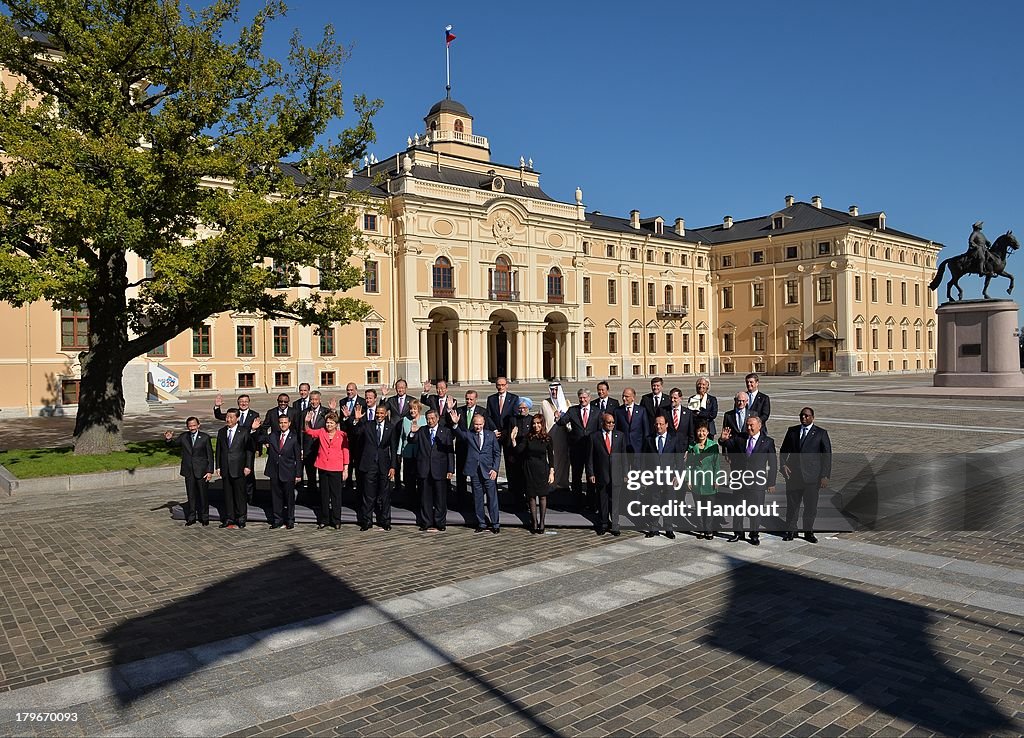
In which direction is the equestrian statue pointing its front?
to the viewer's right

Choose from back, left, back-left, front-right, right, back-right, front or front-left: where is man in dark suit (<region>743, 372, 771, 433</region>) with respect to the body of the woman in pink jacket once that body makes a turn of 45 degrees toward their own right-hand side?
back-left

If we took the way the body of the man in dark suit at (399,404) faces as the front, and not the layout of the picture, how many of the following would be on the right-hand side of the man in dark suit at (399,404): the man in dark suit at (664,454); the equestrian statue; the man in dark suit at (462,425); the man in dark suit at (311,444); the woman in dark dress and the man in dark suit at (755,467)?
1

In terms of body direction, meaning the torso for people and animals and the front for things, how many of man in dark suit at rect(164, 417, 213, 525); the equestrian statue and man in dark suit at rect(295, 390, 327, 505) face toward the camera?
2

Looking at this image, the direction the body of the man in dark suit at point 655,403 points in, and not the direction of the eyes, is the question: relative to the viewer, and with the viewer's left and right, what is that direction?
facing the viewer

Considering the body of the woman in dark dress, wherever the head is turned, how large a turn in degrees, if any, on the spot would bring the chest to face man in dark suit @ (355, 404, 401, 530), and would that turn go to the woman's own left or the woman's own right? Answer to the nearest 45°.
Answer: approximately 90° to the woman's own right

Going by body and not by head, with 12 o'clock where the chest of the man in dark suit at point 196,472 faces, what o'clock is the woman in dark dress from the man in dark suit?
The woman in dark dress is roughly at 10 o'clock from the man in dark suit.

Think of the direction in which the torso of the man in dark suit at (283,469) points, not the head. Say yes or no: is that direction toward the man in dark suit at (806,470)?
no

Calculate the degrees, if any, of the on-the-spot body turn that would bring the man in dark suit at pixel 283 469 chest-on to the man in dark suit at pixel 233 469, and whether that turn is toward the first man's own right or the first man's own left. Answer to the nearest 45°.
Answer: approximately 135° to the first man's own right

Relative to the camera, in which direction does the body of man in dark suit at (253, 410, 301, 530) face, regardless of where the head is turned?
toward the camera

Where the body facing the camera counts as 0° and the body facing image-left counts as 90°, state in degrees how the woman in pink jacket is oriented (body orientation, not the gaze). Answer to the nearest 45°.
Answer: approximately 0°

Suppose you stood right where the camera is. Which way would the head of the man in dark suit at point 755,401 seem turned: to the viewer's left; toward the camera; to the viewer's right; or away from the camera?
toward the camera

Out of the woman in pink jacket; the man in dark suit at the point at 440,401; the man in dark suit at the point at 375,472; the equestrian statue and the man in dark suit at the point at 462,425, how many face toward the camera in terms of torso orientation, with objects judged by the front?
4

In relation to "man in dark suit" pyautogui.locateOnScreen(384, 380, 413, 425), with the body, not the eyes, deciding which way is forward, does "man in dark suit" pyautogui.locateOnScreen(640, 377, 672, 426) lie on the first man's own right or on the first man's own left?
on the first man's own left

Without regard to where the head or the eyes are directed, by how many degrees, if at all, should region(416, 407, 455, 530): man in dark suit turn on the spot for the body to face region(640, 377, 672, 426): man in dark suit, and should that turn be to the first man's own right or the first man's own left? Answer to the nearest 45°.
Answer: approximately 90° to the first man's own left

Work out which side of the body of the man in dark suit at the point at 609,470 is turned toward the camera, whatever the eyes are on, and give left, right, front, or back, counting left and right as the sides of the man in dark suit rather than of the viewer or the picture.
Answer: front

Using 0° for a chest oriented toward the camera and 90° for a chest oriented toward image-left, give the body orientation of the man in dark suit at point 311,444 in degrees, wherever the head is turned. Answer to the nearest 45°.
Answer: approximately 0°

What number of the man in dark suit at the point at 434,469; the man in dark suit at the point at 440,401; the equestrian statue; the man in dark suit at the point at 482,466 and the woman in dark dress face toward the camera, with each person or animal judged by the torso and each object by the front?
4
